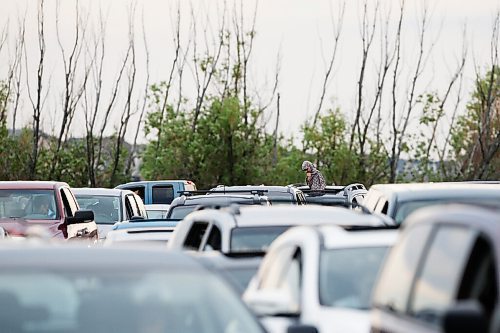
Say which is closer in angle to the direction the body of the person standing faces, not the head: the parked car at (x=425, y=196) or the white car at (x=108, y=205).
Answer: the white car

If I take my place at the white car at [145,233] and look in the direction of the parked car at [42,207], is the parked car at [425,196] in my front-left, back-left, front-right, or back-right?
back-right

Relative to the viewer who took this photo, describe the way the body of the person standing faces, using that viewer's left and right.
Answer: facing to the left of the viewer

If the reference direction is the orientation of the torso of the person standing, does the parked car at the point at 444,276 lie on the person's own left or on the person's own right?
on the person's own left

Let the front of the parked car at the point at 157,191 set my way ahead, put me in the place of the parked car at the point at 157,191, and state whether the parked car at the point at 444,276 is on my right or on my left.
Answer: on my left

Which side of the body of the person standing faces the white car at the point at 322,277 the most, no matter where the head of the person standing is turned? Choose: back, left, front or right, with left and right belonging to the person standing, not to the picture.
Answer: left
